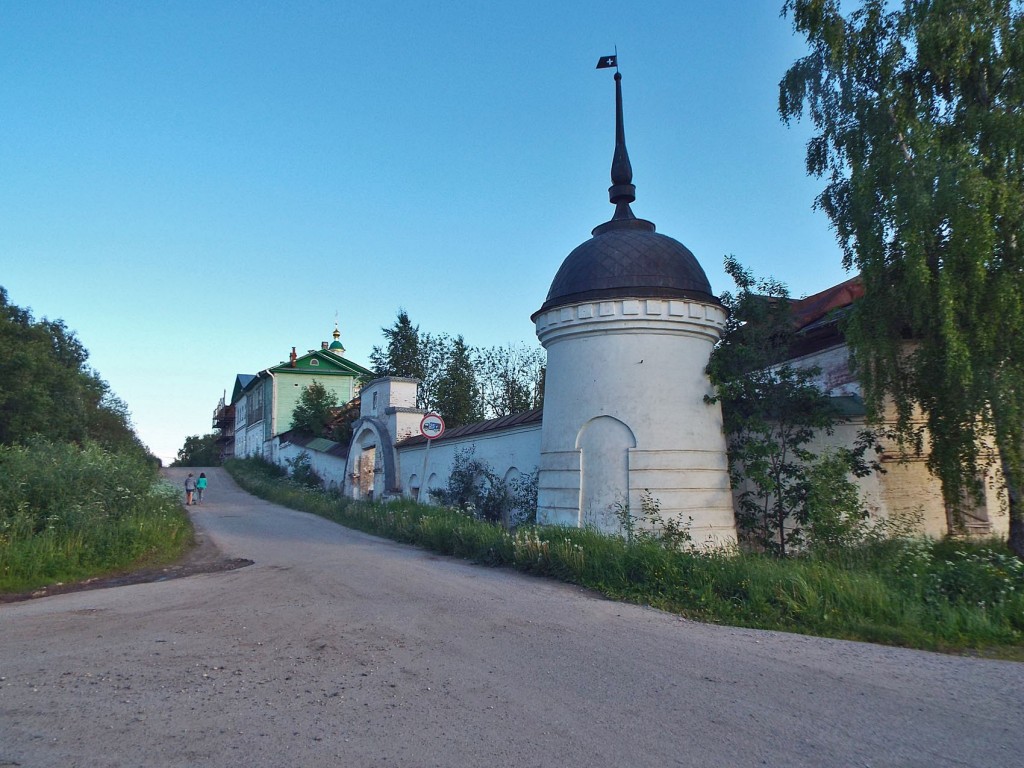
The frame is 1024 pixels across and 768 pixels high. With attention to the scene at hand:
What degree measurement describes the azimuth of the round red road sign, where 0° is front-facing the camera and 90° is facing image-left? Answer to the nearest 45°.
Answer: approximately 0°

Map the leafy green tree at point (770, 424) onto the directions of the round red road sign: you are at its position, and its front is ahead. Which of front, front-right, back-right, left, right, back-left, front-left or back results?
front-left

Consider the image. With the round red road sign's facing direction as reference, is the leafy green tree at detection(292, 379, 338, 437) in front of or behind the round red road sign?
behind

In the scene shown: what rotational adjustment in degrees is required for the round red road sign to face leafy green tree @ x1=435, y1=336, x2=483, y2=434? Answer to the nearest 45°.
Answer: approximately 180°

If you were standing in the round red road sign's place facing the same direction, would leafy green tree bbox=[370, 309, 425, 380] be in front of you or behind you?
behind
